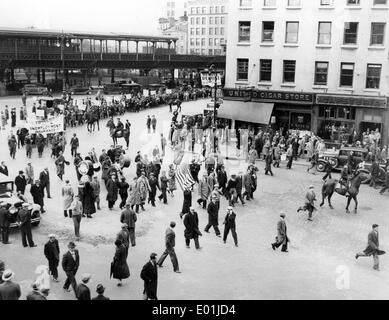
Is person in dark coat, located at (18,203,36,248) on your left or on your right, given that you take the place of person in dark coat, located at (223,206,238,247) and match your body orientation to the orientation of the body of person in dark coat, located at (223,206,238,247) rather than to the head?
on your right

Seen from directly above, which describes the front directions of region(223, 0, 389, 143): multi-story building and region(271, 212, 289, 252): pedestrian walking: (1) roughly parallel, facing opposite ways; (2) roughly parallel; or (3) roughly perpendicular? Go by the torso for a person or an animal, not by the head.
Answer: roughly perpendicular

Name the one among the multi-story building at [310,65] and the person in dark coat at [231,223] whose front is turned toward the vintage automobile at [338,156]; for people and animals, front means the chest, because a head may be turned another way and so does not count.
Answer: the multi-story building

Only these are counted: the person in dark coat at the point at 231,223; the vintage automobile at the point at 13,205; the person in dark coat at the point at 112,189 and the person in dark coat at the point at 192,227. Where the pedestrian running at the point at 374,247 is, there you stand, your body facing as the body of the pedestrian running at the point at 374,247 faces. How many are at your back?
4

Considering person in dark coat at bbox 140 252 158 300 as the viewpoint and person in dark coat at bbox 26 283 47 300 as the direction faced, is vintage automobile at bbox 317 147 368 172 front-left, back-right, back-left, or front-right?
back-right

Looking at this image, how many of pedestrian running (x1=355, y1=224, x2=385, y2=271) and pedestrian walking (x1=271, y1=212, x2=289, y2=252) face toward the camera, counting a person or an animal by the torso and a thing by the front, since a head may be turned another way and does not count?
0
